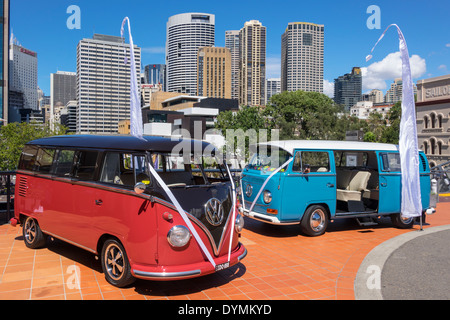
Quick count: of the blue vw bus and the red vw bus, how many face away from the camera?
0

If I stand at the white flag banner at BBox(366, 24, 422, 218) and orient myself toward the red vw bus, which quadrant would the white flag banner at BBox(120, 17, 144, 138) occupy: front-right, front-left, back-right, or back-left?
front-right

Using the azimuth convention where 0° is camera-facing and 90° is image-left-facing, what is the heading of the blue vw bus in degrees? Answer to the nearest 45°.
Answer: approximately 45°

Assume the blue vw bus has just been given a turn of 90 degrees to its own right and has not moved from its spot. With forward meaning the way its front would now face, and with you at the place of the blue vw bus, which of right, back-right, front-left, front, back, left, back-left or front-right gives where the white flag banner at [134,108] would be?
front-left

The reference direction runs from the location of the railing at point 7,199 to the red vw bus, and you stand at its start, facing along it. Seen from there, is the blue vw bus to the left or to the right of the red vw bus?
left

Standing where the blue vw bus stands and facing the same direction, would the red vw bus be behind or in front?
in front

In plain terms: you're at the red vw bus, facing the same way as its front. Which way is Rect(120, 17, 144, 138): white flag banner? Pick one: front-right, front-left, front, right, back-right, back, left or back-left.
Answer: back-left

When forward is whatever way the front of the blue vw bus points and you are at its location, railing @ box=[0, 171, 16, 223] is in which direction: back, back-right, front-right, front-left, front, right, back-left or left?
front-right

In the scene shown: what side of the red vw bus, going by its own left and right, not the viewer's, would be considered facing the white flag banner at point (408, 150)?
left

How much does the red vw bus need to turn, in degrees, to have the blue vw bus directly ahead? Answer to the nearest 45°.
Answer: approximately 90° to its left

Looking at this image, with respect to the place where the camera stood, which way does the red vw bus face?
facing the viewer and to the right of the viewer
